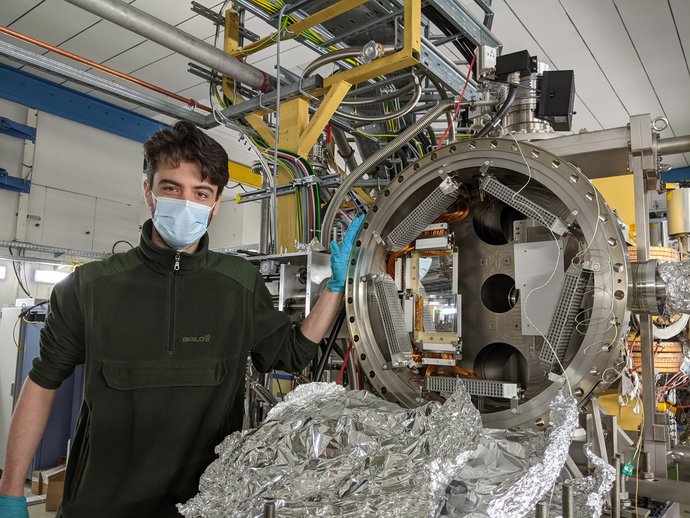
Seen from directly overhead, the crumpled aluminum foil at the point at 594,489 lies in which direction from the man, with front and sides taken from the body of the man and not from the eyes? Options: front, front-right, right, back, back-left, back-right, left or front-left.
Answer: front-left

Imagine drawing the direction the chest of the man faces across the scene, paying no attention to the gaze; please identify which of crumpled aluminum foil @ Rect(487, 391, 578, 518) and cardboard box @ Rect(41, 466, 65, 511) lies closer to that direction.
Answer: the crumpled aluminum foil

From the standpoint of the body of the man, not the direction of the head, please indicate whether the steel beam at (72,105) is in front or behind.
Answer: behind

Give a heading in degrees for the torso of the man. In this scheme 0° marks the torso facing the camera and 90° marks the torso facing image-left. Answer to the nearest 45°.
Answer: approximately 0°

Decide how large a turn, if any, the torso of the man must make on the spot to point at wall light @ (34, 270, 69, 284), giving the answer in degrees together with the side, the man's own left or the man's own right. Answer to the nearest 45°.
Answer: approximately 180°

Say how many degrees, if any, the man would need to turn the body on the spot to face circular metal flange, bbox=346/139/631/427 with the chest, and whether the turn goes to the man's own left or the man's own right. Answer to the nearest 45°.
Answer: approximately 90° to the man's own left

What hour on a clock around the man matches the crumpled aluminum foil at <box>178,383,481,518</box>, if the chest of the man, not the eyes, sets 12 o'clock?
The crumpled aluminum foil is roughly at 11 o'clock from the man.

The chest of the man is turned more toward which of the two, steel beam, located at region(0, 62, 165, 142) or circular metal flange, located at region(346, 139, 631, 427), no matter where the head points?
the circular metal flange
